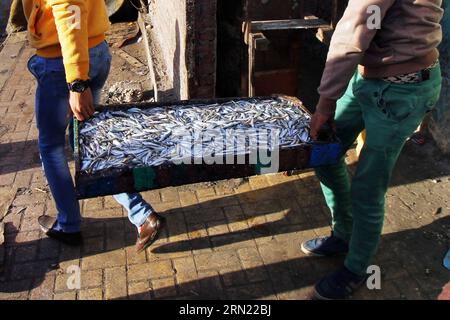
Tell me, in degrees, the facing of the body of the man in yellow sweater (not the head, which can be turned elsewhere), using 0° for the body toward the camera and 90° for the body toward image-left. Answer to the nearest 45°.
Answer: approximately 90°
